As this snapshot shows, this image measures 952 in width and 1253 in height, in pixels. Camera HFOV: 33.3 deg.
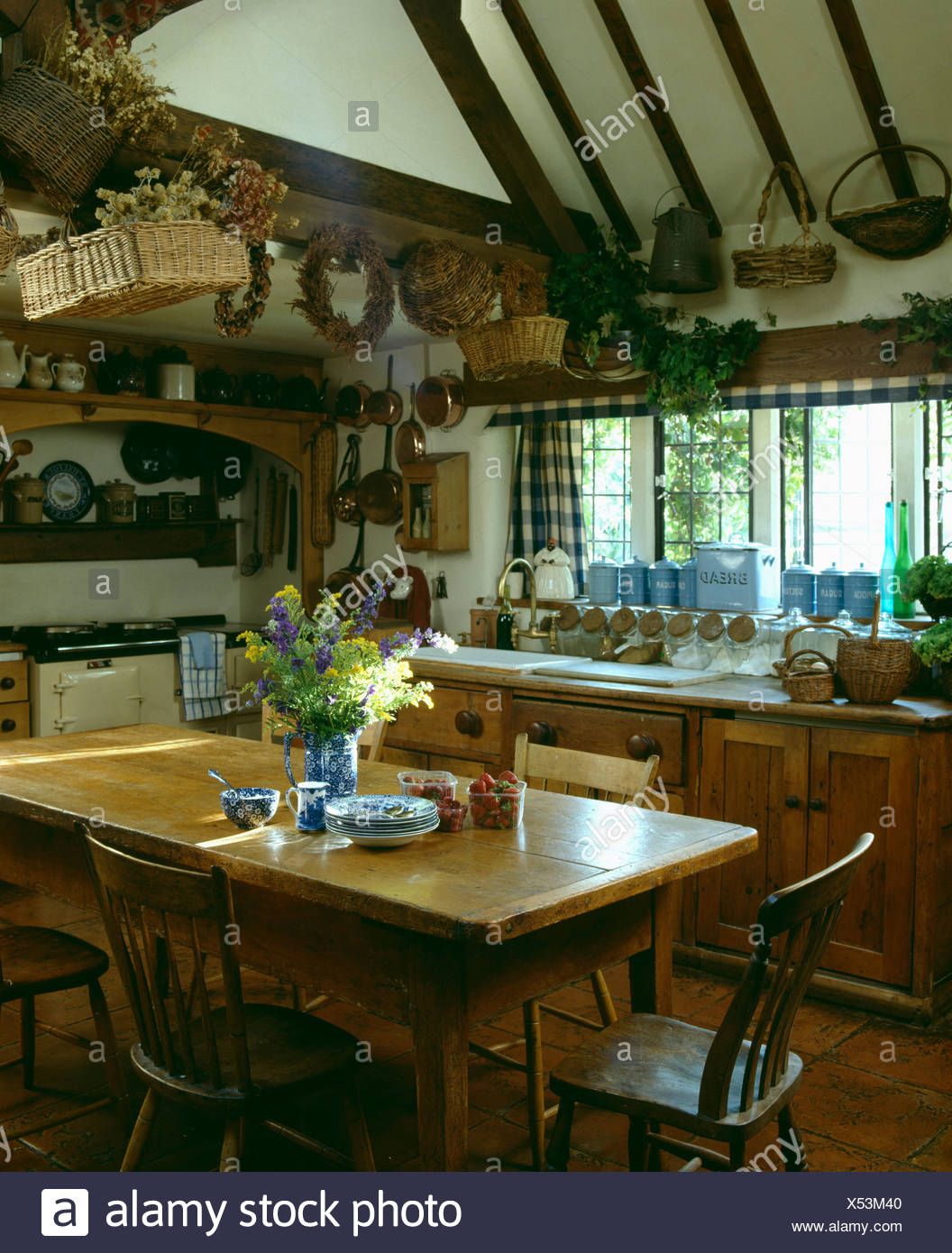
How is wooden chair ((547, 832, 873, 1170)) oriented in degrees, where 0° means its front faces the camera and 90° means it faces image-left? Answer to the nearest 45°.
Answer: approximately 135°

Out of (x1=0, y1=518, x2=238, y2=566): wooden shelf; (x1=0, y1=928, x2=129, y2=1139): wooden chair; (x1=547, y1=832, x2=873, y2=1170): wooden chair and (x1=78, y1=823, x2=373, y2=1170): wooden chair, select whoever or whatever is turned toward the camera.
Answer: the wooden shelf

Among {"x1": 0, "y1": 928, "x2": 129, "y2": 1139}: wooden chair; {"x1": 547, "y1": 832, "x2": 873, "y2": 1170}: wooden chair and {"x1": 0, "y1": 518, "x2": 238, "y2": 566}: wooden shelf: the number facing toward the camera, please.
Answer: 1

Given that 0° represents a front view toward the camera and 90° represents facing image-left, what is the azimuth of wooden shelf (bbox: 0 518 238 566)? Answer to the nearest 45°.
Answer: approximately 0°

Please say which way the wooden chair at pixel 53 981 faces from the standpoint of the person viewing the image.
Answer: facing away from the viewer and to the right of the viewer

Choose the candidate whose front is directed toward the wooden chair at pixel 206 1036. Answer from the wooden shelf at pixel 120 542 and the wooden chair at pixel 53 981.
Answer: the wooden shelf

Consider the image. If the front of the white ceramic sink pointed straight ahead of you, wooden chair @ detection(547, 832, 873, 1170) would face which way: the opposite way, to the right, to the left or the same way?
to the right

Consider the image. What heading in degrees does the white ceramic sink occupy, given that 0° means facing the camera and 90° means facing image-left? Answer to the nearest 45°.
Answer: approximately 45°

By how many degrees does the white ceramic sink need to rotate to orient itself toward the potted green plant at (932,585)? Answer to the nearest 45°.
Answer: approximately 90° to its left

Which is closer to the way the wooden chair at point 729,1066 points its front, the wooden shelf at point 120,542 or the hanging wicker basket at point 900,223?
the wooden shelf
